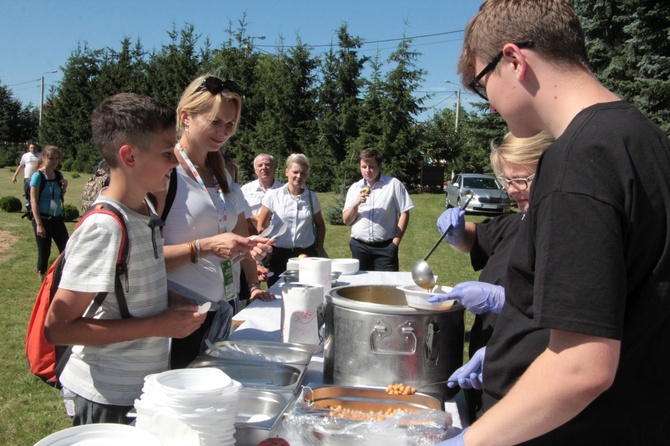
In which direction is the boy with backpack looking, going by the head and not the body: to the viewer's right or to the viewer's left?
to the viewer's right

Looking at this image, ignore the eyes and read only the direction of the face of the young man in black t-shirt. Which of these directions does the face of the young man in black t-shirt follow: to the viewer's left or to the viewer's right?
to the viewer's left

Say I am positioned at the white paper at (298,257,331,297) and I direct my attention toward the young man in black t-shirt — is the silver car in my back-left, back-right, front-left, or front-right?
back-left

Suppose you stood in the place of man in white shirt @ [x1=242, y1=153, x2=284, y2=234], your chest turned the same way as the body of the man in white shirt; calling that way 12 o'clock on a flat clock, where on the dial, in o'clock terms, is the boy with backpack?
The boy with backpack is roughly at 12 o'clock from the man in white shirt.

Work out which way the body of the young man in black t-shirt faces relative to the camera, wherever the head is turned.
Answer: to the viewer's left

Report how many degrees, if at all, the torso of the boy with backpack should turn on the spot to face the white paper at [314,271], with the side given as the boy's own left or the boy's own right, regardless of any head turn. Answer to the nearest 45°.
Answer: approximately 45° to the boy's own left

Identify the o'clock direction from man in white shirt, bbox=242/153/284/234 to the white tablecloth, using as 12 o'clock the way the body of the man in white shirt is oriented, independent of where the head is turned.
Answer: The white tablecloth is roughly at 12 o'clock from the man in white shirt.

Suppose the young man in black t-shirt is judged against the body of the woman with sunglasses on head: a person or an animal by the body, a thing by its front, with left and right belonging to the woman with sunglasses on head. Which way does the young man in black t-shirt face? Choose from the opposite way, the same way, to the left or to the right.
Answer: the opposite way

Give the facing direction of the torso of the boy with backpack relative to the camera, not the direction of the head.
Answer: to the viewer's right
